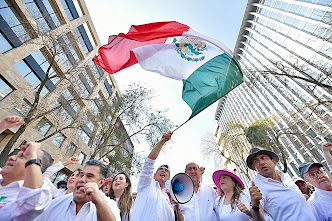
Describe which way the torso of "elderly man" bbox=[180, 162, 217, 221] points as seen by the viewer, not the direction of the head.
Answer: toward the camera

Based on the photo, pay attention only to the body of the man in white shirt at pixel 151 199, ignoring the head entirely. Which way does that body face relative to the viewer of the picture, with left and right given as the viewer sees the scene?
facing the viewer and to the right of the viewer

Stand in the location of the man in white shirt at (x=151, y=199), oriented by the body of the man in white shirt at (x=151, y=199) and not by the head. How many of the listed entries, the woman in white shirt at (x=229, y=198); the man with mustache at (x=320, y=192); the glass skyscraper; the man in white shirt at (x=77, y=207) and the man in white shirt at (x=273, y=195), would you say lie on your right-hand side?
1

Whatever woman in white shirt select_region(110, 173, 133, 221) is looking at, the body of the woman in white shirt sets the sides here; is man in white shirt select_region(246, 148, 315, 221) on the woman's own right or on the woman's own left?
on the woman's own left

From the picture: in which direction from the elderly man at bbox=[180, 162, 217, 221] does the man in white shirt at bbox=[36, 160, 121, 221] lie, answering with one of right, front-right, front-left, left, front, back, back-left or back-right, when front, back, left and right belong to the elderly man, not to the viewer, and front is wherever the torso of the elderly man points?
front-right

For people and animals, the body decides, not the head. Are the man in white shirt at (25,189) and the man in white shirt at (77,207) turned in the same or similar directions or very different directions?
same or similar directions

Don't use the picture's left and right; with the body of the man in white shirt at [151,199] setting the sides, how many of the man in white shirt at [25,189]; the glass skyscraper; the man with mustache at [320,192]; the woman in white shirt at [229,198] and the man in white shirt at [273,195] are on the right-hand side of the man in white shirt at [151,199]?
1

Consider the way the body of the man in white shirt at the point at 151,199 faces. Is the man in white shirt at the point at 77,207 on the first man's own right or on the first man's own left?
on the first man's own right
